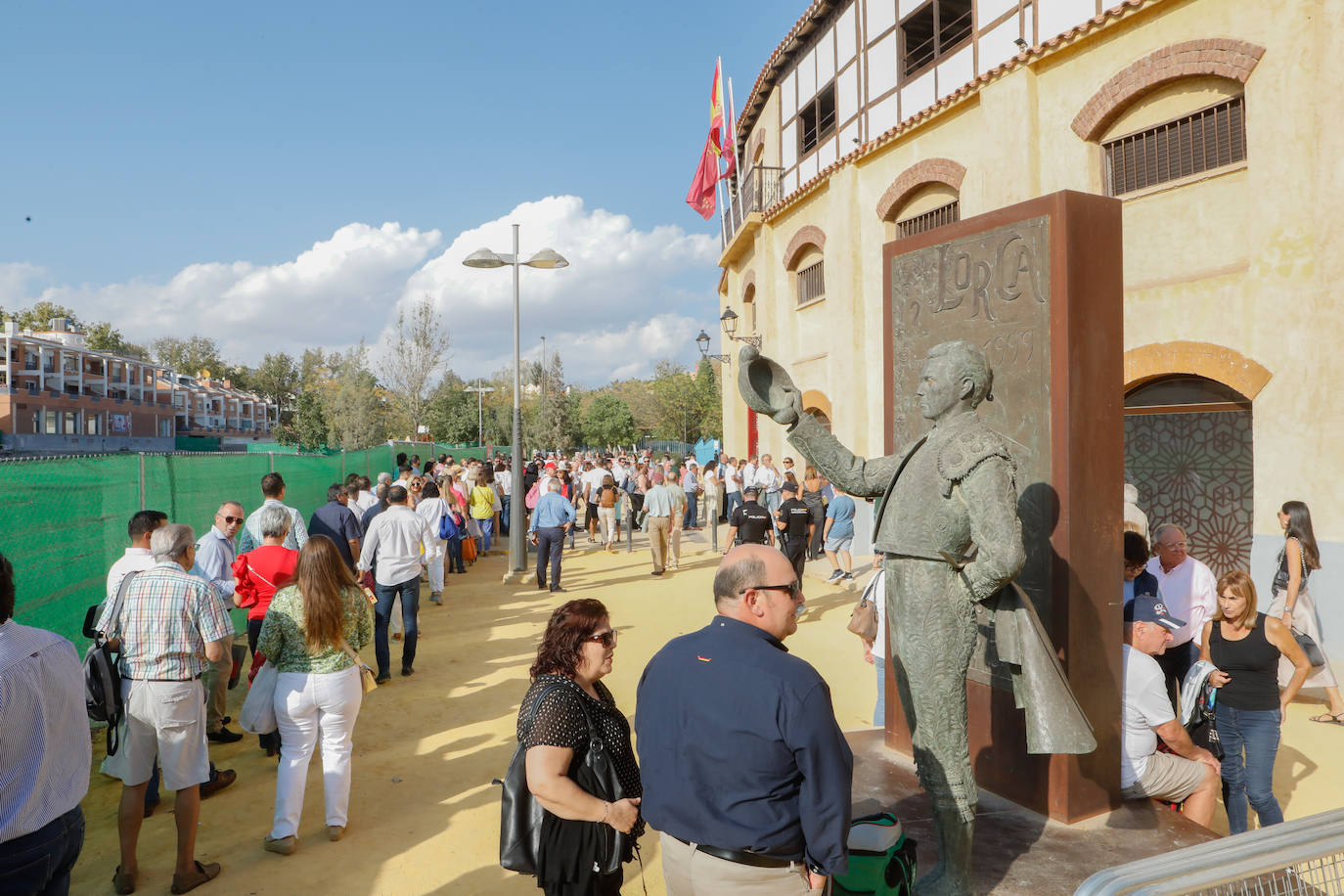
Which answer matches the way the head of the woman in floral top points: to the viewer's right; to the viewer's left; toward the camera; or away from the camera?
away from the camera

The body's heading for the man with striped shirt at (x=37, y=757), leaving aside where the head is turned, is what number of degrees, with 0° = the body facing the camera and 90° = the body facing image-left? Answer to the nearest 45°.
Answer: approximately 180°

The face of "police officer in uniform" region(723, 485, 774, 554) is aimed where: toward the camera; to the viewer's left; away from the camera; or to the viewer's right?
away from the camera

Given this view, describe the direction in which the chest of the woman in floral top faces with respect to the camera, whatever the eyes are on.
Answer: away from the camera

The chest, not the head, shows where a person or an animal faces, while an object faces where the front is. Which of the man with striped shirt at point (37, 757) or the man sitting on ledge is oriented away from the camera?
the man with striped shirt

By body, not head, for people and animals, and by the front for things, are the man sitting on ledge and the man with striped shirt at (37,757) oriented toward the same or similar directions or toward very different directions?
very different directions

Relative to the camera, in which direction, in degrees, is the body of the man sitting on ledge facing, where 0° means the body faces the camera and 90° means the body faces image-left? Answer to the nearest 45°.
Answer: approximately 270°

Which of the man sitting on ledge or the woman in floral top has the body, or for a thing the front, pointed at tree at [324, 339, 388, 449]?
the woman in floral top
